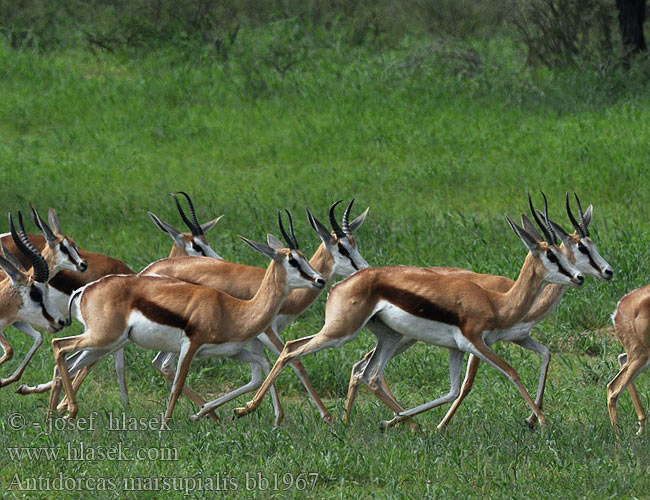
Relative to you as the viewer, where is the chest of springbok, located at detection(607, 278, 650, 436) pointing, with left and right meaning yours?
facing to the right of the viewer

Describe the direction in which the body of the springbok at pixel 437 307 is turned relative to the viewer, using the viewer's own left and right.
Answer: facing to the right of the viewer

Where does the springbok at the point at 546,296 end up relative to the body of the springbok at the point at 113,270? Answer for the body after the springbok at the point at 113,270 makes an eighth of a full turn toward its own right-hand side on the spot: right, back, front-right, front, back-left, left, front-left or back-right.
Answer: front

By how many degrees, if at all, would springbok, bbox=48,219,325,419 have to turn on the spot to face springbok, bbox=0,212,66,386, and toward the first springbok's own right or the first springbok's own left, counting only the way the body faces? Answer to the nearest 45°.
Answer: approximately 135° to the first springbok's own left

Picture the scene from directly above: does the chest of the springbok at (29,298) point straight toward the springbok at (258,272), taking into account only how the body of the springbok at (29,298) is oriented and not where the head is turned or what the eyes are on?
yes

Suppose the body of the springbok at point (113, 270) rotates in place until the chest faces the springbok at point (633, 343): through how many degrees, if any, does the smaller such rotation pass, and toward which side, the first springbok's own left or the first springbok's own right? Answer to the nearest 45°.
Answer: approximately 45° to the first springbok's own right

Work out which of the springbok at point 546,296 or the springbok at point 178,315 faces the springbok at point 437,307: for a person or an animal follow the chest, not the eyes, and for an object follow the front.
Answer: the springbok at point 178,315

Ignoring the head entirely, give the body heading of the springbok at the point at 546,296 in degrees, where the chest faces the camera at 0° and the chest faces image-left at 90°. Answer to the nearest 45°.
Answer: approximately 270°

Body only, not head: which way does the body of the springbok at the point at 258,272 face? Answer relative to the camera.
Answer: to the viewer's right

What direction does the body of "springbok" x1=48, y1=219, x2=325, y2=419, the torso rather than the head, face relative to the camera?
to the viewer's right

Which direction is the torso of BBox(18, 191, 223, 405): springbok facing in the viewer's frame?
to the viewer's right

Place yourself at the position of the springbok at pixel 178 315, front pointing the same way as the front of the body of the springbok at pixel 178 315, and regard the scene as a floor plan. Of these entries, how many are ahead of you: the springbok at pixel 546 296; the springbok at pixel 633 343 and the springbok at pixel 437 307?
3

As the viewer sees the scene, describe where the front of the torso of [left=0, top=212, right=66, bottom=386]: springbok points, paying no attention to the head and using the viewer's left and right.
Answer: facing to the right of the viewer

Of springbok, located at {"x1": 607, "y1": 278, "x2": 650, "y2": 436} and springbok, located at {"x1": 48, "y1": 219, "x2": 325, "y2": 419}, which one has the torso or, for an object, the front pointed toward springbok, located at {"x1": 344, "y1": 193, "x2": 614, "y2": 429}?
springbok, located at {"x1": 48, "y1": 219, "x2": 325, "y2": 419}

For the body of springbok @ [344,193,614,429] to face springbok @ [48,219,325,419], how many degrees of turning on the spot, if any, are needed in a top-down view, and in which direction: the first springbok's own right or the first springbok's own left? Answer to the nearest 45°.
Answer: approximately 180°

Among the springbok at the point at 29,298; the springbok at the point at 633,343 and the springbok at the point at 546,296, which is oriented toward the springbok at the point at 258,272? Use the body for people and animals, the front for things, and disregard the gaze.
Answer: the springbok at the point at 29,298
